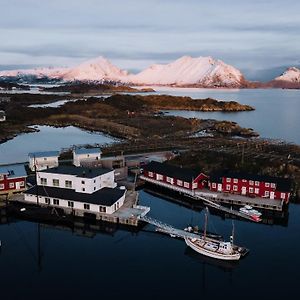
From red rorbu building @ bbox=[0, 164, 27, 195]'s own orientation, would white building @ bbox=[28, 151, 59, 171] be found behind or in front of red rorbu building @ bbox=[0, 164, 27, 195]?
behind

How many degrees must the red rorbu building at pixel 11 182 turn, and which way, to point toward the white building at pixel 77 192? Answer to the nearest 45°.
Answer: approximately 45° to its left

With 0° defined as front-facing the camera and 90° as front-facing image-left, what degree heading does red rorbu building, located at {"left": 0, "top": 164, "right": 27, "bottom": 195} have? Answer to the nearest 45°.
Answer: approximately 0°

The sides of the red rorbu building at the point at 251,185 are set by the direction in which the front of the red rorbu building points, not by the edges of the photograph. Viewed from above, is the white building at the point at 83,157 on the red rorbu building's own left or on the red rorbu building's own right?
on the red rorbu building's own right

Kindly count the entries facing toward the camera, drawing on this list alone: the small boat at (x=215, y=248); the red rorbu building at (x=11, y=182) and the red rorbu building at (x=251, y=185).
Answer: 2

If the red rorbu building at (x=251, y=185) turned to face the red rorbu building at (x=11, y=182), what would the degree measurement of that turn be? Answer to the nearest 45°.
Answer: approximately 90° to its right

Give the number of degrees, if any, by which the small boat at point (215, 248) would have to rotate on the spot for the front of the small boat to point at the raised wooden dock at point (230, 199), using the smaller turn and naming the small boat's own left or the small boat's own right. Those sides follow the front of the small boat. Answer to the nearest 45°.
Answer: approximately 45° to the small boat's own right

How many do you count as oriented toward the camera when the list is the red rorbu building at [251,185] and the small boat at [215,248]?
1

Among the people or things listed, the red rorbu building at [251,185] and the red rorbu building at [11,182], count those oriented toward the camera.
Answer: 2

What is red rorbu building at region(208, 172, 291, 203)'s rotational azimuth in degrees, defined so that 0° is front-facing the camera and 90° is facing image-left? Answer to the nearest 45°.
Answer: approximately 0°

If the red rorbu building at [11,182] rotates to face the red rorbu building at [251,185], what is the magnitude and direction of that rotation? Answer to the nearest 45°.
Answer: approximately 90° to its left

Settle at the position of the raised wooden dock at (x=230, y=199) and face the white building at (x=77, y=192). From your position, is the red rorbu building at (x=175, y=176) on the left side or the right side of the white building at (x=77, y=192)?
right
